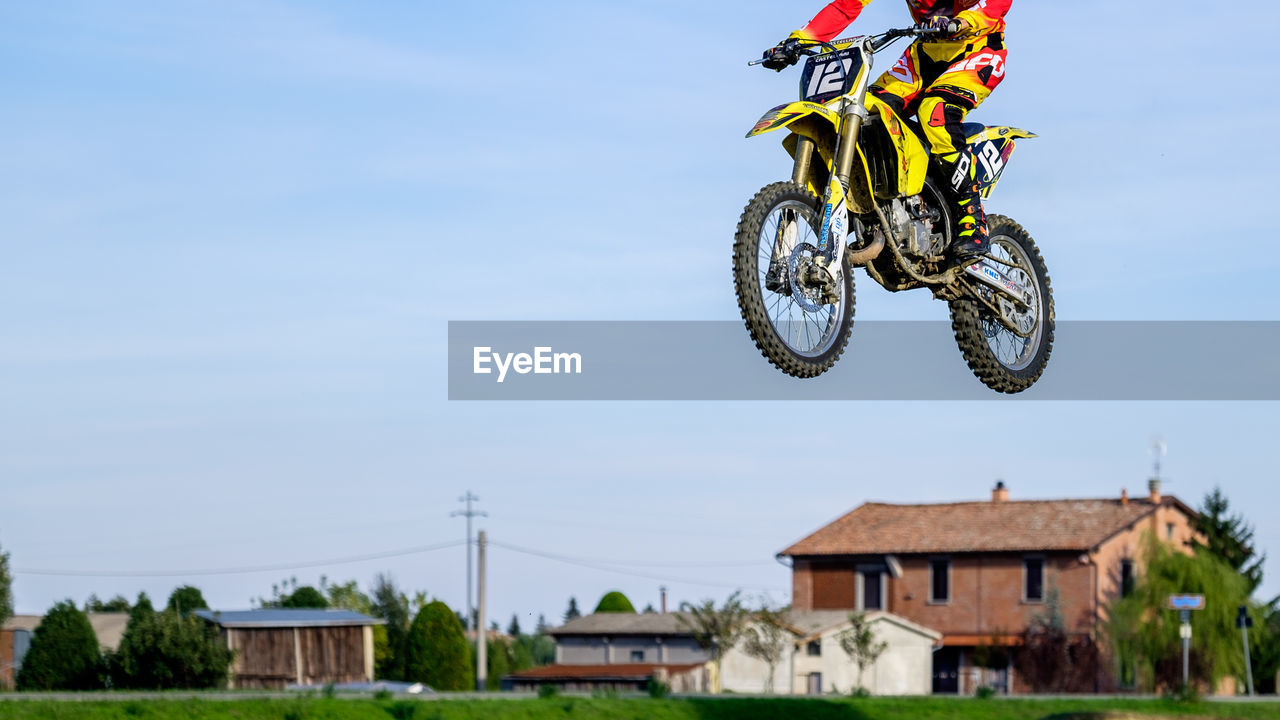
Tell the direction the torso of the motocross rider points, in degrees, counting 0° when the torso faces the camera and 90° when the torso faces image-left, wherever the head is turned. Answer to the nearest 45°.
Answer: approximately 45°

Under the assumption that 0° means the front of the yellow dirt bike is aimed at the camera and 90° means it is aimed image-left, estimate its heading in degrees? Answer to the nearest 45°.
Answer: approximately 45°
